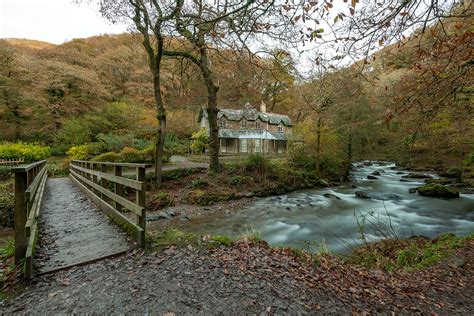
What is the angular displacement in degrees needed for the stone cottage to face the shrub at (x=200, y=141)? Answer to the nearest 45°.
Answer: approximately 45° to its right

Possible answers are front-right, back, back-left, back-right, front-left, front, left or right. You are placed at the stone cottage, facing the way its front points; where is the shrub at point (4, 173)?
front-right

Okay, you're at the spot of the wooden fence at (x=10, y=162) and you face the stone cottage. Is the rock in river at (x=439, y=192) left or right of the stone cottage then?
right

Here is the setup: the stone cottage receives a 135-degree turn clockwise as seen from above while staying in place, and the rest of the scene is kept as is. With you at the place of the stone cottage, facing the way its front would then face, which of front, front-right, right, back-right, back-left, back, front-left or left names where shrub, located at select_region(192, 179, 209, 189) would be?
back-left

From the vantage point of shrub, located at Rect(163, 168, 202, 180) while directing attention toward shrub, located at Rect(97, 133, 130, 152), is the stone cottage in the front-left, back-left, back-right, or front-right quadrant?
front-right

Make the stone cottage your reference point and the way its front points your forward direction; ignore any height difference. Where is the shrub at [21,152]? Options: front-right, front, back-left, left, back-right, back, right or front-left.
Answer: front-right

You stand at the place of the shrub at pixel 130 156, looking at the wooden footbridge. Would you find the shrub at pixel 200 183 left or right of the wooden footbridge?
left

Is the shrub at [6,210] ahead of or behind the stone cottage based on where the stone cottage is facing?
ahead

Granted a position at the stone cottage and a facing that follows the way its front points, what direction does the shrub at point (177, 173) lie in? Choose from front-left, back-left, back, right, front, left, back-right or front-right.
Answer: front

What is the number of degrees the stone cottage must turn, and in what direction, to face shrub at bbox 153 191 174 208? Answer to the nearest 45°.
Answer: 0° — it already faces it

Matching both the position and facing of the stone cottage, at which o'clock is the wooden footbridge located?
The wooden footbridge is roughly at 12 o'clock from the stone cottage.

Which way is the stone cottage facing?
toward the camera

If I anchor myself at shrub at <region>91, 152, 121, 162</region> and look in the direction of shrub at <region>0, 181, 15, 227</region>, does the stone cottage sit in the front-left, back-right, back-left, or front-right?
back-left

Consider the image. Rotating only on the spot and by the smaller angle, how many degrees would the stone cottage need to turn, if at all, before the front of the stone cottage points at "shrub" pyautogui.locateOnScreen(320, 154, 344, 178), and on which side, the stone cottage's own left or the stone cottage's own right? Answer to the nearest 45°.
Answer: approximately 45° to the stone cottage's own left

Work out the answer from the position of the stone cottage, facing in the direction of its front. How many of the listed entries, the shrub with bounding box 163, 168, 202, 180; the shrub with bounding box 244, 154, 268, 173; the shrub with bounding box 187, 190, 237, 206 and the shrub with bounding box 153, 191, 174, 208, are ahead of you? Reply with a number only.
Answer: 4

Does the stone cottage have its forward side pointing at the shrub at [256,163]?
yes
